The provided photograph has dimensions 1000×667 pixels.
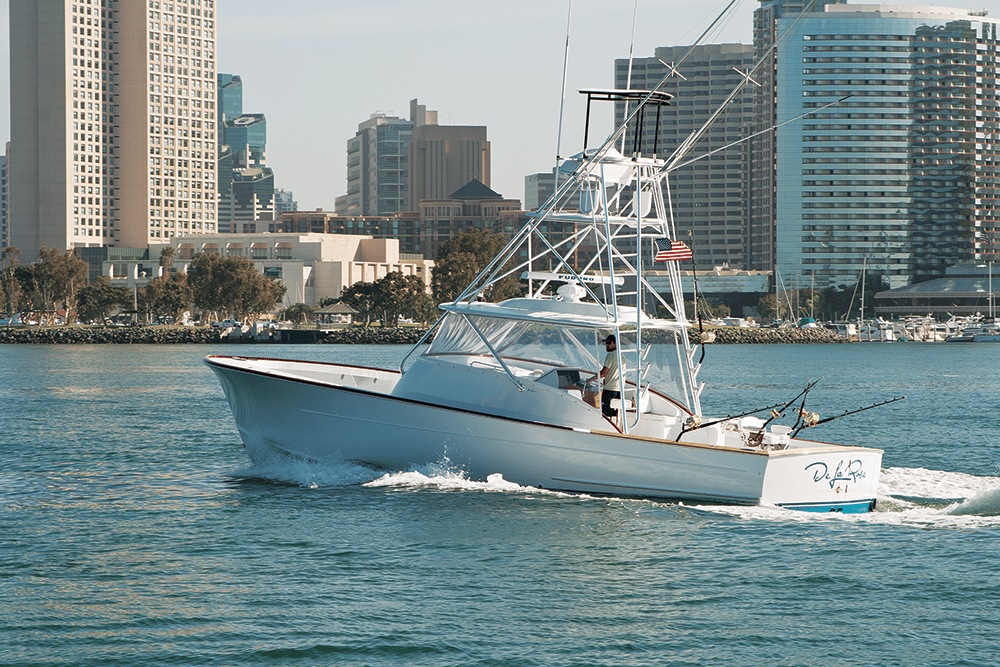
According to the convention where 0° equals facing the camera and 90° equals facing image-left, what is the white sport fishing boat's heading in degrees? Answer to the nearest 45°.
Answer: approximately 135°
